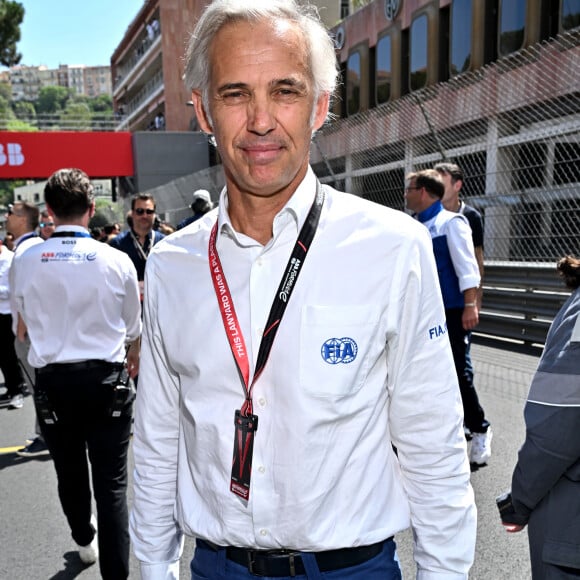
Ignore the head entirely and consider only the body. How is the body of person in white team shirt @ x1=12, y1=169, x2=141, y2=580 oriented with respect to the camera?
away from the camera

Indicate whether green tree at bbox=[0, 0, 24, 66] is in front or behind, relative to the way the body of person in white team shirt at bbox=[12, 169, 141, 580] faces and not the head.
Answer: in front

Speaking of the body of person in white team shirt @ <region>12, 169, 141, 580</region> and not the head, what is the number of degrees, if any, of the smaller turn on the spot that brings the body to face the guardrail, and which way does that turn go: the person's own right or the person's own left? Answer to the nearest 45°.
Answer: approximately 45° to the person's own right

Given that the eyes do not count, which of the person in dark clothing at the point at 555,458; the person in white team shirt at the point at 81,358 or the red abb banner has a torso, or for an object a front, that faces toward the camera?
the red abb banner

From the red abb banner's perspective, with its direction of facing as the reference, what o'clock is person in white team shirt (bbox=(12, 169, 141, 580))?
The person in white team shirt is roughly at 12 o'clock from the red abb banner.

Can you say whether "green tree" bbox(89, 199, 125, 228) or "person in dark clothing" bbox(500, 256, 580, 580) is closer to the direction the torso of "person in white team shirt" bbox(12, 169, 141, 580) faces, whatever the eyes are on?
the green tree

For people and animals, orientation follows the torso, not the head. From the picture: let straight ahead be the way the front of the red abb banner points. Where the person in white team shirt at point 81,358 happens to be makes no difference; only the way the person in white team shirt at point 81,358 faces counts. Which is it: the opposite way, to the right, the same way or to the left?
the opposite way

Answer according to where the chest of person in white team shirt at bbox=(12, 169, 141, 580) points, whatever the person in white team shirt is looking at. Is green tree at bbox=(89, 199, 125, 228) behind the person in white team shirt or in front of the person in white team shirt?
in front

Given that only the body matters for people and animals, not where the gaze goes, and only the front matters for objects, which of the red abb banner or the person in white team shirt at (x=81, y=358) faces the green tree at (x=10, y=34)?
the person in white team shirt
